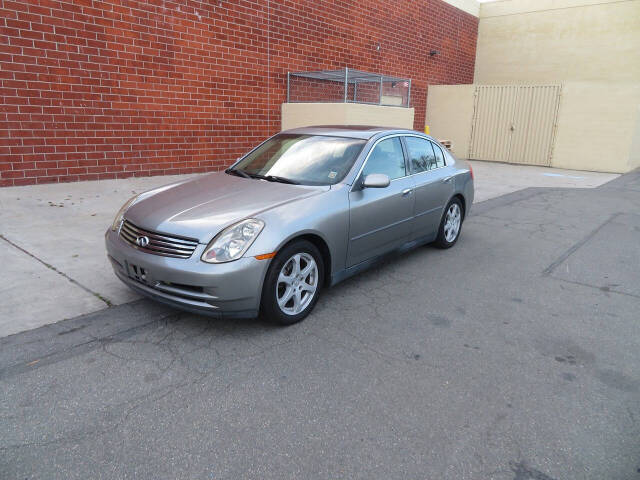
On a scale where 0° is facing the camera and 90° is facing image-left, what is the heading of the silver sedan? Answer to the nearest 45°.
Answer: approximately 45°

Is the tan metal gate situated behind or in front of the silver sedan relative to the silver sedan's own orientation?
behind

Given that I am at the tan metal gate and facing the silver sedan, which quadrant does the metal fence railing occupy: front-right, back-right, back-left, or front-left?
front-right

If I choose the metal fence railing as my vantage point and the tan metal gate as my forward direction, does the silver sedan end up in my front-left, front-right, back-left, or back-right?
back-right

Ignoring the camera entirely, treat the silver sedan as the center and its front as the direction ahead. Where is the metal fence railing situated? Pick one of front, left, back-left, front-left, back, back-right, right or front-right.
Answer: back-right

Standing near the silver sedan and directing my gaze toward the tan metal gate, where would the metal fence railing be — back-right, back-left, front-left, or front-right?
front-left
